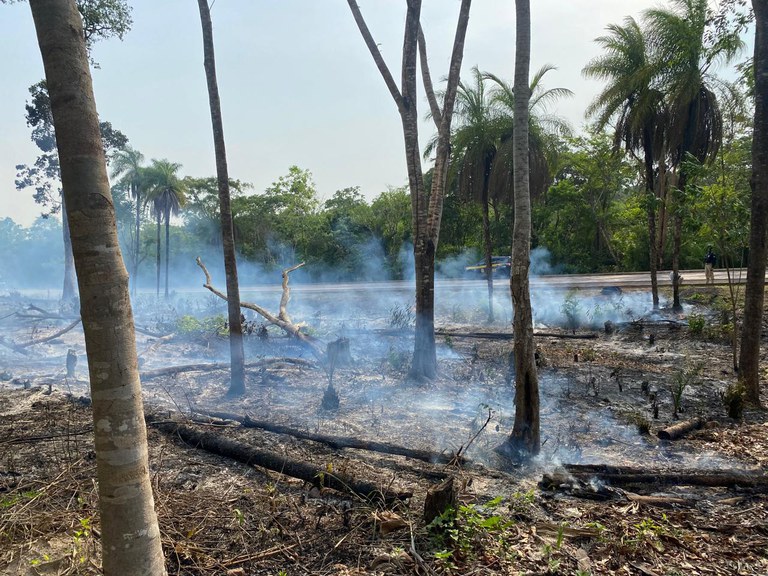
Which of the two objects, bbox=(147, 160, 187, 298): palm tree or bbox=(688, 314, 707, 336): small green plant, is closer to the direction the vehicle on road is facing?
the palm tree

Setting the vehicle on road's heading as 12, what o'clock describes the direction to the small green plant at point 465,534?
The small green plant is roughly at 9 o'clock from the vehicle on road.

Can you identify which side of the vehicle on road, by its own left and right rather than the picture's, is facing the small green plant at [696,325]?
left

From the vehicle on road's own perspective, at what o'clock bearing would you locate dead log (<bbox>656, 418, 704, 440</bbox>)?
The dead log is roughly at 9 o'clock from the vehicle on road.

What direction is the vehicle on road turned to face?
to the viewer's left

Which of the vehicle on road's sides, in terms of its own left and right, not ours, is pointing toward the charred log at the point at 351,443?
left

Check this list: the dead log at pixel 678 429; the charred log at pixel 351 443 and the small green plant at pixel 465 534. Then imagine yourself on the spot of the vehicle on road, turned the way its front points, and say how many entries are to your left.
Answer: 3

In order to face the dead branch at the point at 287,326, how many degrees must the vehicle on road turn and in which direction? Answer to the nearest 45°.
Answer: approximately 90° to its left
